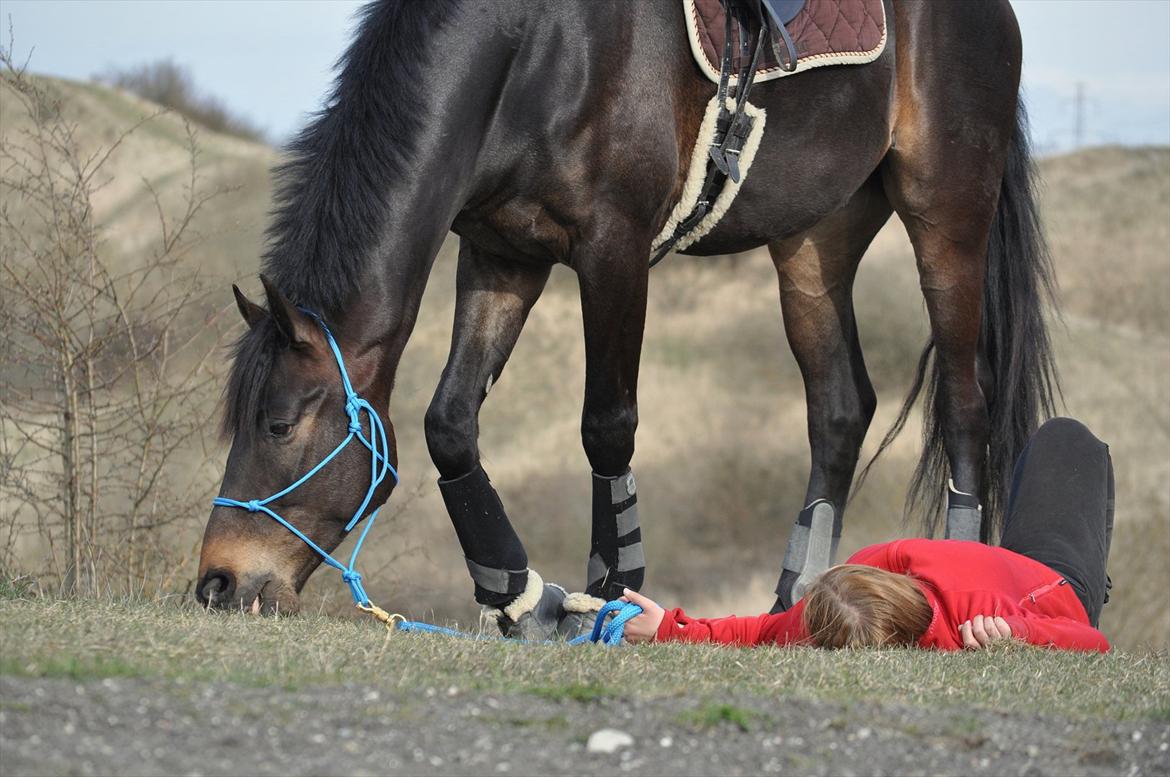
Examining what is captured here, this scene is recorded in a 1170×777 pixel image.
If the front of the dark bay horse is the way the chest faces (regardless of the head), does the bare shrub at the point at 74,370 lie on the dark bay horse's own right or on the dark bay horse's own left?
on the dark bay horse's own right

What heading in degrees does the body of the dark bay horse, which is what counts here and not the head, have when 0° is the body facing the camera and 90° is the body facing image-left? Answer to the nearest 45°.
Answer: approximately 45°
